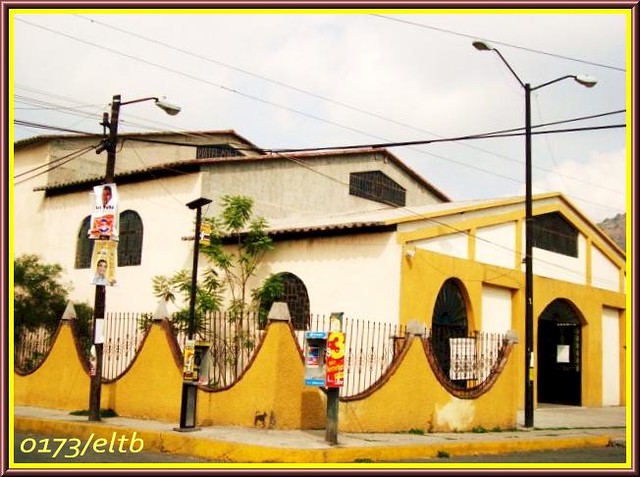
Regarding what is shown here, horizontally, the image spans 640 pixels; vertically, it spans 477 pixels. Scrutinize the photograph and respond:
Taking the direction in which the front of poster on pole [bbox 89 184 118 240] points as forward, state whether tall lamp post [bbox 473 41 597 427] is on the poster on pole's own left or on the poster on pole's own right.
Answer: on the poster on pole's own left

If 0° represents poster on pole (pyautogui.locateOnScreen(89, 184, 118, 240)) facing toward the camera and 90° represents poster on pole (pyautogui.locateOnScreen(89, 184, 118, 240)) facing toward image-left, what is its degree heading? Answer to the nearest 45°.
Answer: approximately 0°

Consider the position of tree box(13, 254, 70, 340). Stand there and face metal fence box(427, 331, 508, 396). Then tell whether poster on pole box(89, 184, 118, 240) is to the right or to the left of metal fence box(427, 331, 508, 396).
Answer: right

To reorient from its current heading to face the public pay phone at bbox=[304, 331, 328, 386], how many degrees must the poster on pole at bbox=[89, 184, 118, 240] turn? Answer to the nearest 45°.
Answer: approximately 45° to its left

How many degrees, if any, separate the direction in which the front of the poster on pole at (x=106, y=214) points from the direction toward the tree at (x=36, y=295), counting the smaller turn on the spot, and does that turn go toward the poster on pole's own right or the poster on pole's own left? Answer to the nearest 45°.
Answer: approximately 180°

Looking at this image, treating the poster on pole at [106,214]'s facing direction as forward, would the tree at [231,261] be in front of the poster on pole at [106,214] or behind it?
behind

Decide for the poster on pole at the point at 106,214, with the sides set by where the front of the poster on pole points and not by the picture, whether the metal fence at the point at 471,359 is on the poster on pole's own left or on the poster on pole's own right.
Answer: on the poster on pole's own left

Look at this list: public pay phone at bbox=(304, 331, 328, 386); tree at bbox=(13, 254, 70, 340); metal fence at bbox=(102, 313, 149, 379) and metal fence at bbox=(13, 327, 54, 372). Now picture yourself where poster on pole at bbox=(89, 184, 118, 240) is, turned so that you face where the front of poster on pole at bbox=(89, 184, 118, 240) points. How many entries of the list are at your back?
3

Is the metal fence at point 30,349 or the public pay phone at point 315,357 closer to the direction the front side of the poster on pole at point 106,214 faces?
the public pay phone

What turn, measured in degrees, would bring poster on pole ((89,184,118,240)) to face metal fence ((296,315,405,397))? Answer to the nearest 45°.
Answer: approximately 90° to its left
